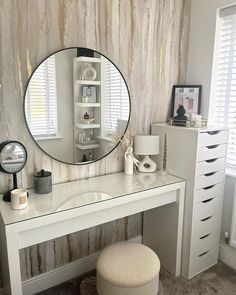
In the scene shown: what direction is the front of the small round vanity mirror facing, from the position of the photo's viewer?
facing the viewer and to the right of the viewer

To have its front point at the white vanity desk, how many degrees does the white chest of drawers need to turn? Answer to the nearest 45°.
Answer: approximately 90° to its right

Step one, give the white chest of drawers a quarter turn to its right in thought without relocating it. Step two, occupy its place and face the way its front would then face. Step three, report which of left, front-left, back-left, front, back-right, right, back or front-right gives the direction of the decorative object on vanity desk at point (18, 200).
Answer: front

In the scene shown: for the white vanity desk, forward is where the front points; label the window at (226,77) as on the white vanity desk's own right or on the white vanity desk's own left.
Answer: on the white vanity desk's own left

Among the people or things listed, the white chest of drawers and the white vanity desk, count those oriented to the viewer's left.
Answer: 0

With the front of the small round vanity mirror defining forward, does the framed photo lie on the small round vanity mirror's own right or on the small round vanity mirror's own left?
on the small round vanity mirror's own left

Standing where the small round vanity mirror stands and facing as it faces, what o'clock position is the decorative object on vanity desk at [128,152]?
The decorative object on vanity desk is roughly at 10 o'clock from the small round vanity mirror.

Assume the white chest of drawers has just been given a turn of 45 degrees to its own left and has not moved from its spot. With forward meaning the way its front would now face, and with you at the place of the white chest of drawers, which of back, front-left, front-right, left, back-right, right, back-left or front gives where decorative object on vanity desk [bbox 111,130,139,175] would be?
back
